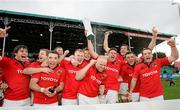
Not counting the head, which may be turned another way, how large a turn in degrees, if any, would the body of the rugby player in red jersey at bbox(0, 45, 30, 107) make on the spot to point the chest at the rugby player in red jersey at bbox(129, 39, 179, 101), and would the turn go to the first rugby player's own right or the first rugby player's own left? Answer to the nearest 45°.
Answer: approximately 45° to the first rugby player's own left

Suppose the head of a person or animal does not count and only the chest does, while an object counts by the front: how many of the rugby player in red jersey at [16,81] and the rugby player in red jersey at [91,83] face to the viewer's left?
0

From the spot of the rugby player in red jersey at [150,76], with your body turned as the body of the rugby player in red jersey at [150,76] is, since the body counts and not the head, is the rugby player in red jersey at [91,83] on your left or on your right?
on your right

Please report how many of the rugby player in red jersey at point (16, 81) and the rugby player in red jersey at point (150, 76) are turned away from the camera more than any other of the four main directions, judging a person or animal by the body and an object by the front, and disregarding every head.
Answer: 0

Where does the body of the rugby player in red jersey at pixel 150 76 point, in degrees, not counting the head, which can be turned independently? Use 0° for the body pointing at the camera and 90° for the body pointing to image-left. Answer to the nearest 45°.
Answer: approximately 0°

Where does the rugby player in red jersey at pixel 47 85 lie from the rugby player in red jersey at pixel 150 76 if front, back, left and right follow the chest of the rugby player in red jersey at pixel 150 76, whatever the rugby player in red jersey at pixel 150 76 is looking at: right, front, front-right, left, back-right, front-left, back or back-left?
front-right

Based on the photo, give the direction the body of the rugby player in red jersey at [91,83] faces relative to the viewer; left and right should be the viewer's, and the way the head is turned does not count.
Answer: facing the viewer and to the right of the viewer

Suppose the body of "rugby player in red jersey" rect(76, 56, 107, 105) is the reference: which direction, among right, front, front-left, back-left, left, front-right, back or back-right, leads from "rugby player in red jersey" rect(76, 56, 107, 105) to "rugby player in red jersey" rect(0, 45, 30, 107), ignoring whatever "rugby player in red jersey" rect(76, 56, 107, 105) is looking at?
back-right

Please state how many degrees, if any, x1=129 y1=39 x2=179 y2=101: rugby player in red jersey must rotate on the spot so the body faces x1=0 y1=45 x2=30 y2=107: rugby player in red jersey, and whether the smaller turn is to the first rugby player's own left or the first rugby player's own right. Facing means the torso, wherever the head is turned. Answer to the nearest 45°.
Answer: approximately 45° to the first rugby player's own right

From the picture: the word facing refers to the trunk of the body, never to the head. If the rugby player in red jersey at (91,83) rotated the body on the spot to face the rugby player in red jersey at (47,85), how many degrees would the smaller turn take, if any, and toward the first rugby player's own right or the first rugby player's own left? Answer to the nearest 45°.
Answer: approximately 135° to the first rugby player's own right
